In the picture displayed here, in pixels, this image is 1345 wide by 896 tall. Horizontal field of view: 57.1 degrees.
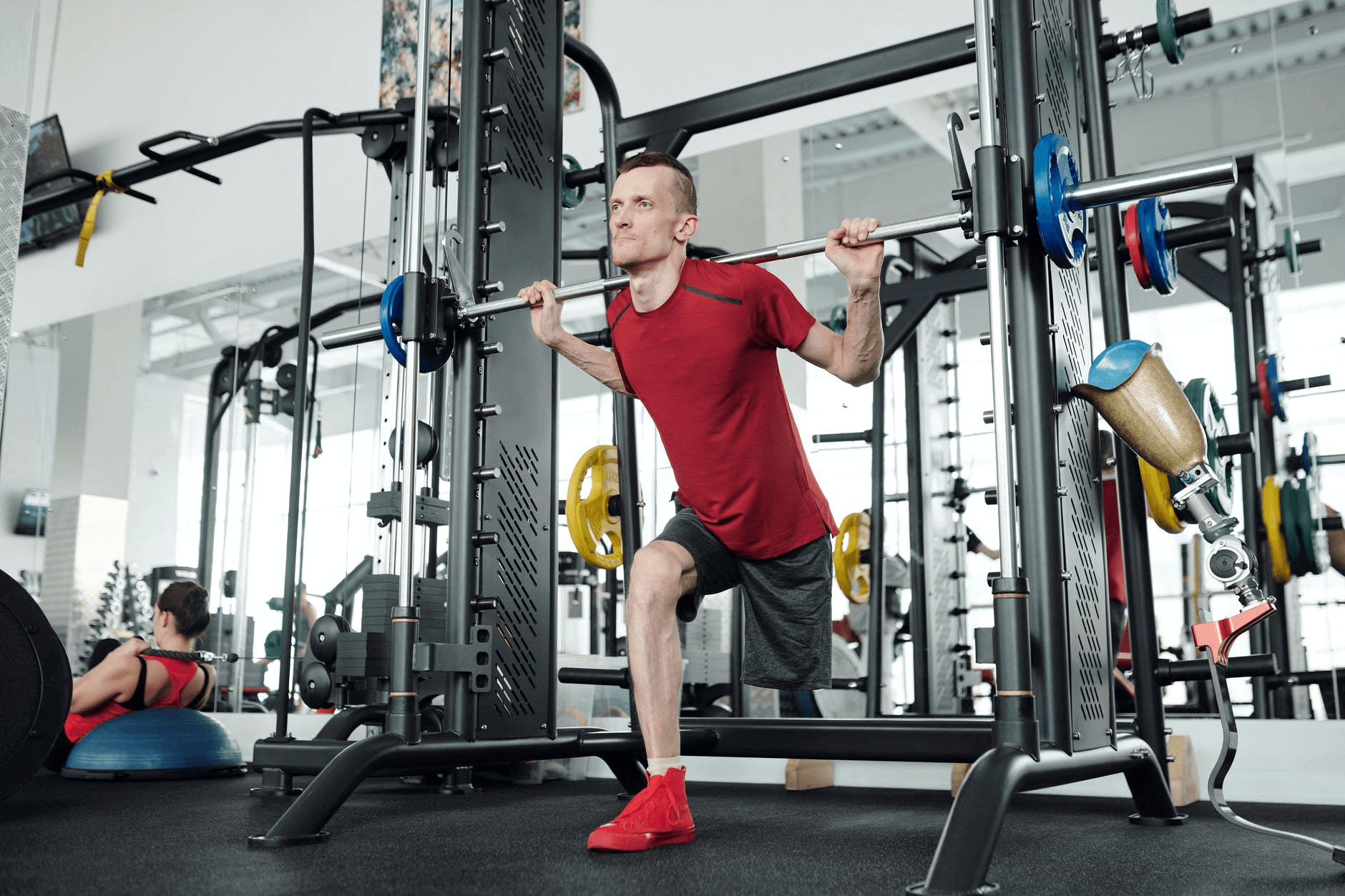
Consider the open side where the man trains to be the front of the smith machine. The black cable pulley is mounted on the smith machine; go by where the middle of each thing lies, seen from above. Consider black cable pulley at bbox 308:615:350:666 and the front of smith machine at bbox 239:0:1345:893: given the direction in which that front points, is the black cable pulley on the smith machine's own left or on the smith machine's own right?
on the smith machine's own right

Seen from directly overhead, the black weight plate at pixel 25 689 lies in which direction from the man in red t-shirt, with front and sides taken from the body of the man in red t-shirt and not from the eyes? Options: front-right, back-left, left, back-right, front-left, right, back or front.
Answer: front-right

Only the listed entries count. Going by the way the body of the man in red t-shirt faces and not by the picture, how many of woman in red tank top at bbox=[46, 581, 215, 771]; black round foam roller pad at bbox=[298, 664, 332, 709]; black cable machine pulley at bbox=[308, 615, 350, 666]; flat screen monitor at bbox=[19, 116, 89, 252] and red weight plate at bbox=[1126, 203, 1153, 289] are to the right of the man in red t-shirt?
4

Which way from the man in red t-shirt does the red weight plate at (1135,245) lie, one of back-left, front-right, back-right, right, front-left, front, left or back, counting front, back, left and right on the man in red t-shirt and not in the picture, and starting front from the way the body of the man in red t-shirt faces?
back-left

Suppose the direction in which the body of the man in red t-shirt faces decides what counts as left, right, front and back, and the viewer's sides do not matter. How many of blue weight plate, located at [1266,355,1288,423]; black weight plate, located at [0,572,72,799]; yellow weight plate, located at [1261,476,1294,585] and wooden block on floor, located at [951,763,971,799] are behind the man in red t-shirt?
3

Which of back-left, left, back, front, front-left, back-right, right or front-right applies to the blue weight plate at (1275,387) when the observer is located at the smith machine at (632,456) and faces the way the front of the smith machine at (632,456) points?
back

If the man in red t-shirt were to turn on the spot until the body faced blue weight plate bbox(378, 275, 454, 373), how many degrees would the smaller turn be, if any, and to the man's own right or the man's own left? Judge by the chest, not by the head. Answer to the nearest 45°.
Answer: approximately 45° to the man's own right

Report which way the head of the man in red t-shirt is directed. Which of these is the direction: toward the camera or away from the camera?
toward the camera

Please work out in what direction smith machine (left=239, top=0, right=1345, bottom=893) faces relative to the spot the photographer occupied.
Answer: facing the viewer and to the left of the viewer

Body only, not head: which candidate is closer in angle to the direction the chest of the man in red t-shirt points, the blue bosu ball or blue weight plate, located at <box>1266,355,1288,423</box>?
the blue bosu ball

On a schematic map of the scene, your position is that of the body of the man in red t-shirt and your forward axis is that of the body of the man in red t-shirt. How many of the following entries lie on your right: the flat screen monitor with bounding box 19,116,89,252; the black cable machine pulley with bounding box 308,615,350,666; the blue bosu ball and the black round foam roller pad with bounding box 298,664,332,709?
4

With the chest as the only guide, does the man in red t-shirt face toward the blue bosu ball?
no

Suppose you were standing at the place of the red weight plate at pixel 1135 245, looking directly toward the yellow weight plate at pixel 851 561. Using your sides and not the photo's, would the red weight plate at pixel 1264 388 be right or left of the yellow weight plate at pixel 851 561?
right

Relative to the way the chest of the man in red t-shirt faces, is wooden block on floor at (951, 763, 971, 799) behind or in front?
behind

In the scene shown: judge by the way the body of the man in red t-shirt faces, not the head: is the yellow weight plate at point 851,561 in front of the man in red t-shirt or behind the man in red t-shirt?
behind

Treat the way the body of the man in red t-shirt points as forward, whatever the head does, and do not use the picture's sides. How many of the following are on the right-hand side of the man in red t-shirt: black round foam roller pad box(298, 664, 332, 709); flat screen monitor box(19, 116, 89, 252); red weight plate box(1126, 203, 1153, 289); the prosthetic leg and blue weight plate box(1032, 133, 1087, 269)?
2

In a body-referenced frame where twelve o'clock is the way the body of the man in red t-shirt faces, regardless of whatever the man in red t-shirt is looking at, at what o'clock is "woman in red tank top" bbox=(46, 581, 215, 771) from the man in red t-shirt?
The woman in red tank top is roughly at 3 o'clock from the man in red t-shirt.

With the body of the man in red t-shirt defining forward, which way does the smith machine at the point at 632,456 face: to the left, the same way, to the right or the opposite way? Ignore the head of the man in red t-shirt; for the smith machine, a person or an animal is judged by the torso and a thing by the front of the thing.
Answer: the same way
